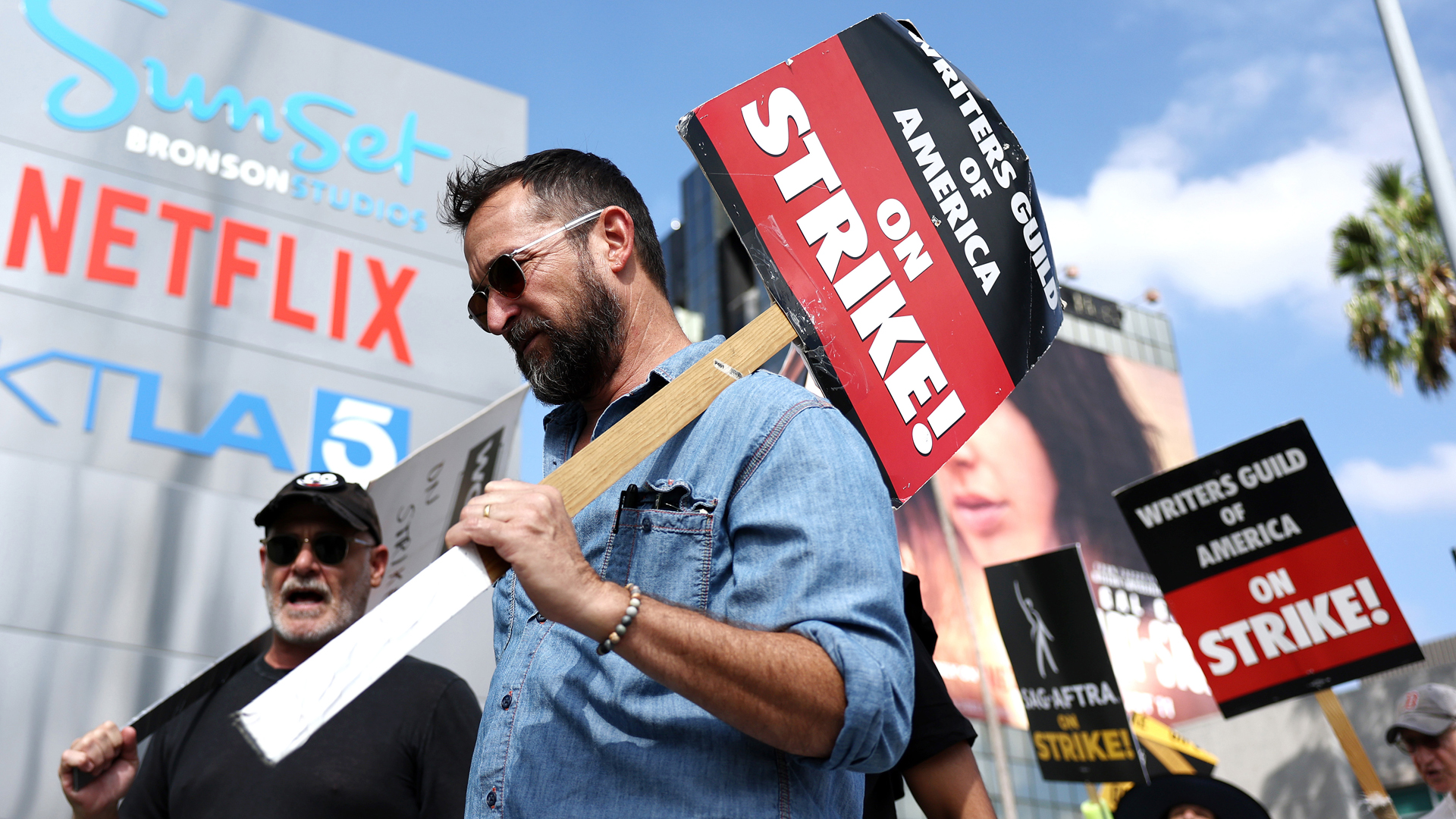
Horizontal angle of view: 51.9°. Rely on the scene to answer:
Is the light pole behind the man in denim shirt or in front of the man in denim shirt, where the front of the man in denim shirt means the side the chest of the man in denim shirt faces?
behind

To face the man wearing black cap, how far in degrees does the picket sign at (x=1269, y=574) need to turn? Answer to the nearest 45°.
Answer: approximately 45° to its right

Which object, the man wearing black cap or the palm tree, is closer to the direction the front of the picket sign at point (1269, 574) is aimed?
the man wearing black cap

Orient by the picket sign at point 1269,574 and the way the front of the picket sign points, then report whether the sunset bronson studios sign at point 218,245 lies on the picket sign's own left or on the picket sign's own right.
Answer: on the picket sign's own right

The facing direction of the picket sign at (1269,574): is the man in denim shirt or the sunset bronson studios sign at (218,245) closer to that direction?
the man in denim shirt

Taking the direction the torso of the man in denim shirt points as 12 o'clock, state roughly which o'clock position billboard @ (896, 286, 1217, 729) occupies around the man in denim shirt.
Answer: The billboard is roughly at 5 o'clock from the man in denim shirt.

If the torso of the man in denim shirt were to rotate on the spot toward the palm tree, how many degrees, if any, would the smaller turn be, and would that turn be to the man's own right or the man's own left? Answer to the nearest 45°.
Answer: approximately 180°

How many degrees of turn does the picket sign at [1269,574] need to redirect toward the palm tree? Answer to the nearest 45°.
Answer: approximately 180°

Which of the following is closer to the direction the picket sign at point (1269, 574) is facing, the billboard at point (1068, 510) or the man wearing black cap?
the man wearing black cap
